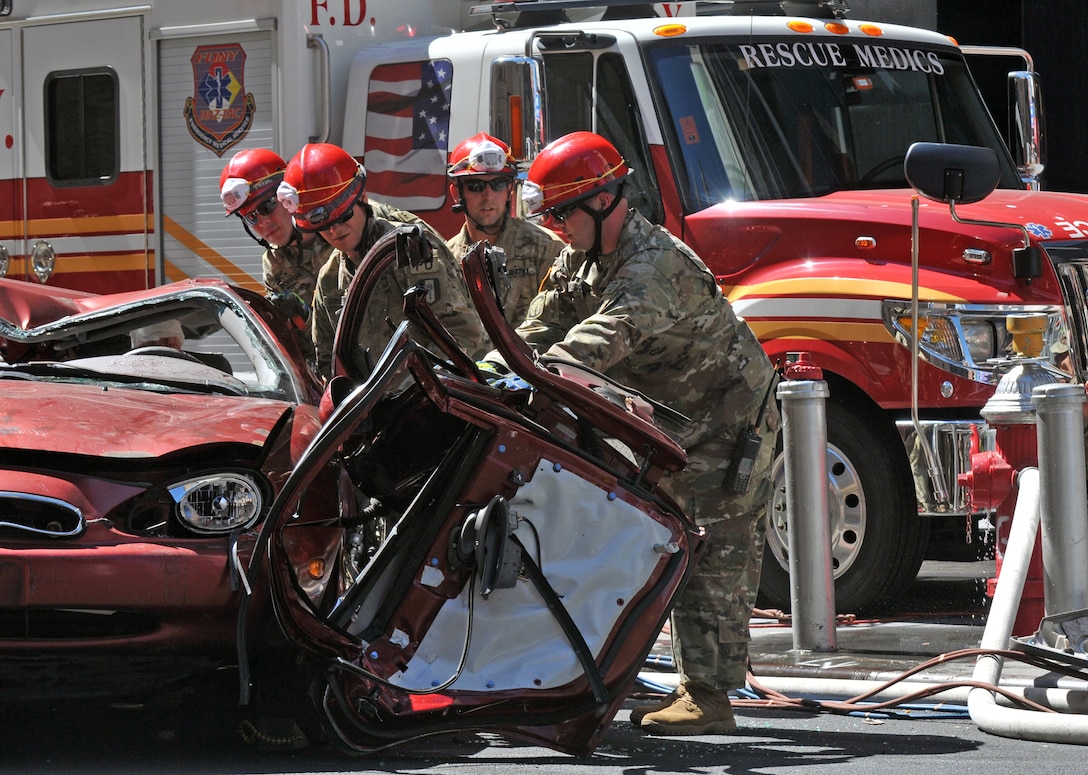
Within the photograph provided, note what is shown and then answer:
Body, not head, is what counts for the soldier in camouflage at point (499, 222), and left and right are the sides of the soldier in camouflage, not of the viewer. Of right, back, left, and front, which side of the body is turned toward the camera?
front

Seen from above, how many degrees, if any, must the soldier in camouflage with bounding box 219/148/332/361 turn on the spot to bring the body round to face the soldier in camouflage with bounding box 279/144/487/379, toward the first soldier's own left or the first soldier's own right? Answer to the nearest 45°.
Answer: approximately 45° to the first soldier's own left

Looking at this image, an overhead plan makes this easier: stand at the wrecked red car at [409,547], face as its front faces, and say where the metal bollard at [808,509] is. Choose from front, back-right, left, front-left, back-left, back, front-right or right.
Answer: back-left

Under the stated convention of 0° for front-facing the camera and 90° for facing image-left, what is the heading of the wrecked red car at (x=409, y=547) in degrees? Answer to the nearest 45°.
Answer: approximately 0°

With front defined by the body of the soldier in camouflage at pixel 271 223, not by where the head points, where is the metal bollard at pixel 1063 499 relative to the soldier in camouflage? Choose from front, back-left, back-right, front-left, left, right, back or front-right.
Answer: left

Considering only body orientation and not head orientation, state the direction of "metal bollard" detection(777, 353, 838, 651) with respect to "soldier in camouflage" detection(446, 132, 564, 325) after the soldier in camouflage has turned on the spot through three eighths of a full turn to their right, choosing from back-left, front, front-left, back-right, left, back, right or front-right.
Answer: back

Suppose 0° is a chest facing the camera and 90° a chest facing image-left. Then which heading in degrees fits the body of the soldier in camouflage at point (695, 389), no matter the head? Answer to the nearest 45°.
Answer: approximately 90°

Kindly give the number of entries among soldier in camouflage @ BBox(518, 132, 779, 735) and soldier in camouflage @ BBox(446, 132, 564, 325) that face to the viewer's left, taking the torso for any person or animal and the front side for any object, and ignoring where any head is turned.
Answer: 1

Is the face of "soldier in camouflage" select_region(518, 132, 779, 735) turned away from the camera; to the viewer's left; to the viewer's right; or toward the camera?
to the viewer's left
